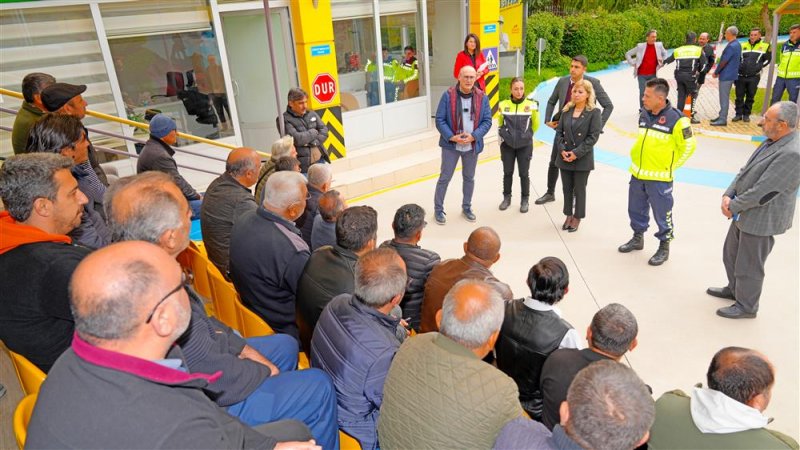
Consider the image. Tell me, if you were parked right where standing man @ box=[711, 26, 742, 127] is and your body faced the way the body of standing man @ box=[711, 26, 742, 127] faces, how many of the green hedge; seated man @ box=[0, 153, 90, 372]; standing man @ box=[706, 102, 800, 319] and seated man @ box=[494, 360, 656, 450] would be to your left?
3

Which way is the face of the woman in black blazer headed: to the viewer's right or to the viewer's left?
to the viewer's left

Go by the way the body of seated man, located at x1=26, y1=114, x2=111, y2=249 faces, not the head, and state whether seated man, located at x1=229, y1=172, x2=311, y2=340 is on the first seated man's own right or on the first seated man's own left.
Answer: on the first seated man's own right

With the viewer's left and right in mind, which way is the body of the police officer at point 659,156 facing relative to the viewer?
facing the viewer and to the left of the viewer

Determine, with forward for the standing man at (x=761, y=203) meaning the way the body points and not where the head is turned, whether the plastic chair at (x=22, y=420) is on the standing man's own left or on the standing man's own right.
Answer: on the standing man's own left

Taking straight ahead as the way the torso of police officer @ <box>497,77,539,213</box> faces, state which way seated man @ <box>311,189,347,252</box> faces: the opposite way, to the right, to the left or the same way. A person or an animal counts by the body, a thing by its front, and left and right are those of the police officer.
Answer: the opposite way

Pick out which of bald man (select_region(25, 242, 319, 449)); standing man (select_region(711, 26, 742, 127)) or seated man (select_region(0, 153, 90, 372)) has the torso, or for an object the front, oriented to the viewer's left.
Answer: the standing man

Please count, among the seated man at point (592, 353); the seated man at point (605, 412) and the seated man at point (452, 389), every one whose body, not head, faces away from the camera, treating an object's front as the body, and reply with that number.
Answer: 3

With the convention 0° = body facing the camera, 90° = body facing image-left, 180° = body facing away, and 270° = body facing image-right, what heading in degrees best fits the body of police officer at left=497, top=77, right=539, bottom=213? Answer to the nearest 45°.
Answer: approximately 0°

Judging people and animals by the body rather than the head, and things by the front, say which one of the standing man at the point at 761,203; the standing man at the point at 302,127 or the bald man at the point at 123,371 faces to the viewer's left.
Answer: the standing man at the point at 761,203

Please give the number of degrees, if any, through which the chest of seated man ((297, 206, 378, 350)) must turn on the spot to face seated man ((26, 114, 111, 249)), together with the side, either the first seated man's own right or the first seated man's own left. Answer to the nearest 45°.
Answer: approximately 90° to the first seated man's own left

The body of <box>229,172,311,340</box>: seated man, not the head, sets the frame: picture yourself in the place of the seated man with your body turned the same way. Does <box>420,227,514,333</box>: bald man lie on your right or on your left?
on your right

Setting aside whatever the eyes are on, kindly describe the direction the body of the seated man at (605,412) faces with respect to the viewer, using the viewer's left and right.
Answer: facing away from the viewer

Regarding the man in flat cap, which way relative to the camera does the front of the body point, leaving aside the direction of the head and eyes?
to the viewer's right

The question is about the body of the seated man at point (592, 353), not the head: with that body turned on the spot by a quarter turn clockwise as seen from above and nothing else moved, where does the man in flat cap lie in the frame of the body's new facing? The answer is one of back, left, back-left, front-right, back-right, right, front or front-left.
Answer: back

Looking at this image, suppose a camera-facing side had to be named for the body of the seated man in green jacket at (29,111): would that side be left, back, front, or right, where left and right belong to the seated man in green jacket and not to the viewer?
right

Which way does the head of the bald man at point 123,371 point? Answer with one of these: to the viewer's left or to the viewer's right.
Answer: to the viewer's right

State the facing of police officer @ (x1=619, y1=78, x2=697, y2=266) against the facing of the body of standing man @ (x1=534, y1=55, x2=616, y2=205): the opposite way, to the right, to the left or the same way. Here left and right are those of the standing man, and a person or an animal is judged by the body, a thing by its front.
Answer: the same way

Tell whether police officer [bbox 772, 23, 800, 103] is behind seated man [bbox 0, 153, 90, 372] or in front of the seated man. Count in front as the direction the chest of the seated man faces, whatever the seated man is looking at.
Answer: in front

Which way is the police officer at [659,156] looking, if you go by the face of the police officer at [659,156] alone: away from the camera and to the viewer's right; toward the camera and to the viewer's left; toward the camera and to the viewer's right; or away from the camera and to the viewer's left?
toward the camera and to the viewer's left

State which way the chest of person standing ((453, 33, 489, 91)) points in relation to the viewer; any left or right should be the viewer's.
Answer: facing the viewer

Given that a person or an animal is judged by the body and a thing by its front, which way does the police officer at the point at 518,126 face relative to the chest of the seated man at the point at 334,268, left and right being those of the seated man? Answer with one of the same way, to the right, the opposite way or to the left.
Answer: the opposite way

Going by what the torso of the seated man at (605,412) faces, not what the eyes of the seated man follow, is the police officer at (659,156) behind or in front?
in front

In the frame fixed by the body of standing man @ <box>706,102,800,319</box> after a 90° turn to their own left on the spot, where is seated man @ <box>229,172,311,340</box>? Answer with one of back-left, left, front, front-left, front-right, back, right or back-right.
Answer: front-right
